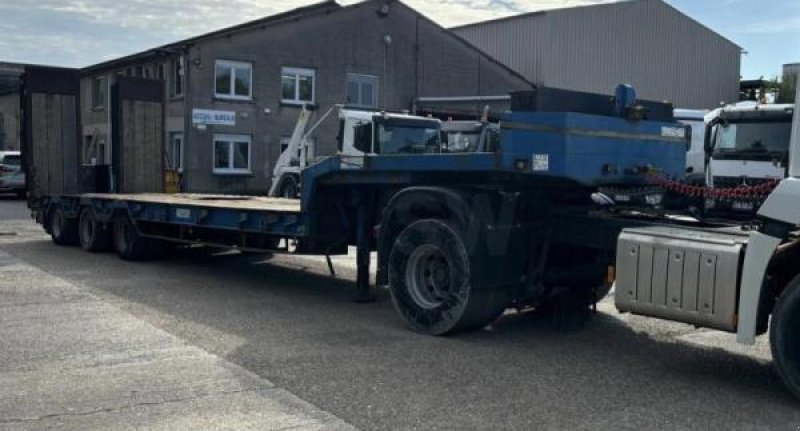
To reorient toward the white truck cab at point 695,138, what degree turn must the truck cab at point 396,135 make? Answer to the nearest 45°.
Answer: approximately 90° to its left

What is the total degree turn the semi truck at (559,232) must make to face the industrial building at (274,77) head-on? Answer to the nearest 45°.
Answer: approximately 135° to its left

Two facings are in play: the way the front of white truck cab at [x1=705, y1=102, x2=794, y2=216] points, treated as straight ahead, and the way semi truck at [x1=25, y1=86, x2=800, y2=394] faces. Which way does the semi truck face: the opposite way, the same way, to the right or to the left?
to the left

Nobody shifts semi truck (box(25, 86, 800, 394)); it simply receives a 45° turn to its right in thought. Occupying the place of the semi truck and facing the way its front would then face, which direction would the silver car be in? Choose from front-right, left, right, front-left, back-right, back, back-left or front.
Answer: back-right

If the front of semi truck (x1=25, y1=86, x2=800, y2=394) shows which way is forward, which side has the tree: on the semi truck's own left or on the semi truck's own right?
on the semi truck's own left

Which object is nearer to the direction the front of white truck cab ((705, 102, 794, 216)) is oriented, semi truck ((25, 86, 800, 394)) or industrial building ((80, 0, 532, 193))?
the semi truck
